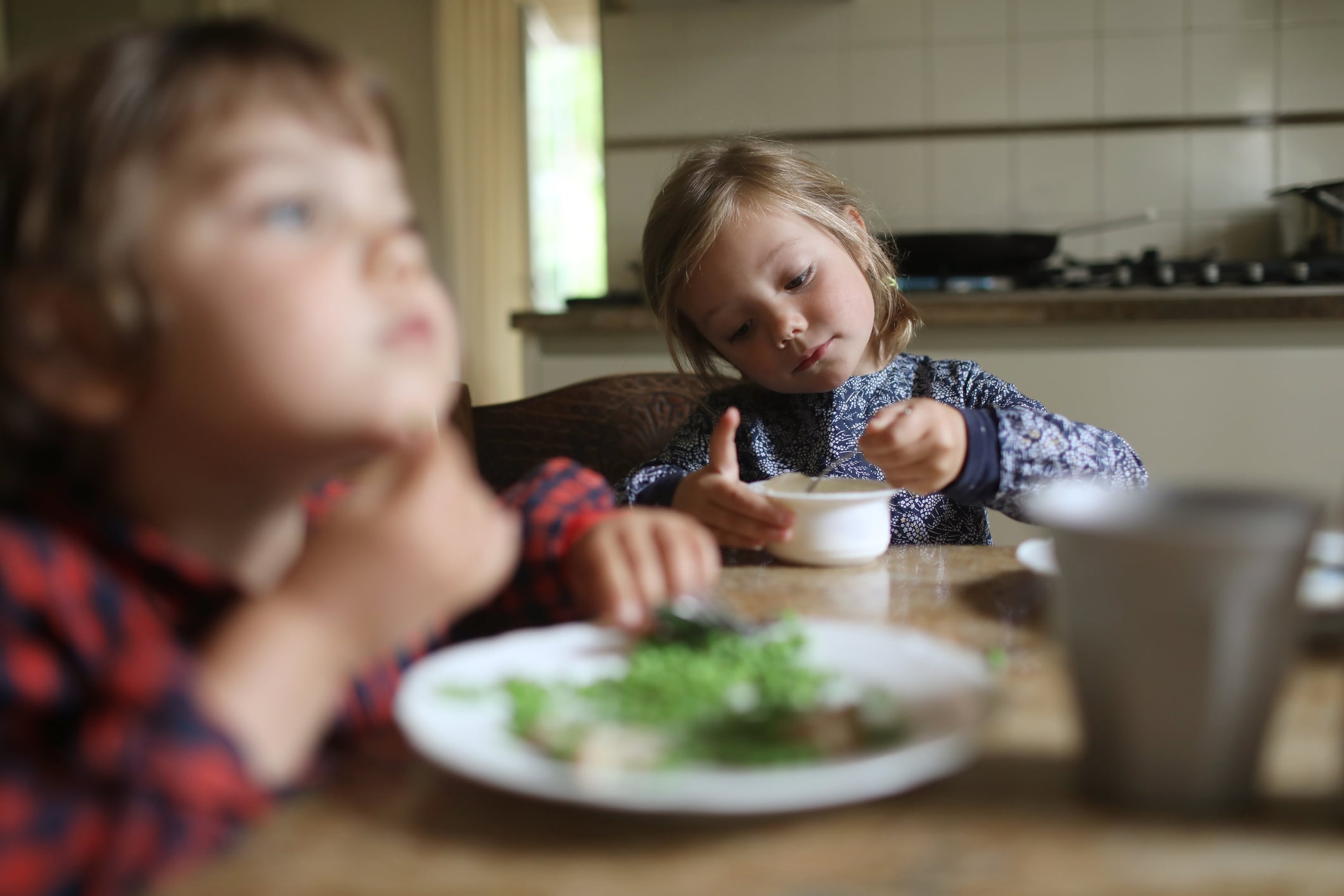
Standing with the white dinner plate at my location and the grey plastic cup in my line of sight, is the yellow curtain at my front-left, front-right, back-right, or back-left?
back-left

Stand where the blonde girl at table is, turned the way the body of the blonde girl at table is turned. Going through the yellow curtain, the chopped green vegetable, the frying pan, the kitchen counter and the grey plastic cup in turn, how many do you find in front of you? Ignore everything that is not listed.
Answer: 2

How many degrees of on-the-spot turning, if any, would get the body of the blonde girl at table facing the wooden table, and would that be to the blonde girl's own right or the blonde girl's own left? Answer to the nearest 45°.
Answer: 0° — they already face it

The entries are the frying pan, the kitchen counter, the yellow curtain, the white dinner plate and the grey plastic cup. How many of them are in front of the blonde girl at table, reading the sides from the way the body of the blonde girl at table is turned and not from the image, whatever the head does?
2

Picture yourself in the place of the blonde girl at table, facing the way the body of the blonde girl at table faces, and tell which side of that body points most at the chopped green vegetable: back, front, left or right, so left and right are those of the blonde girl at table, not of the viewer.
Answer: front

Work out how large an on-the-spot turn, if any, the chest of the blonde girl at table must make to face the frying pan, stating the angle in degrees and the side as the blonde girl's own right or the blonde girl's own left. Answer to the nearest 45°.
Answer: approximately 180°

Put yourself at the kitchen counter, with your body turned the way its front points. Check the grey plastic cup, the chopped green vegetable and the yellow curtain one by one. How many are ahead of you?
2

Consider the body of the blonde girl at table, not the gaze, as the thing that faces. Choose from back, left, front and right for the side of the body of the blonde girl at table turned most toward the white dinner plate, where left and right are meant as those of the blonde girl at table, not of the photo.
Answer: front

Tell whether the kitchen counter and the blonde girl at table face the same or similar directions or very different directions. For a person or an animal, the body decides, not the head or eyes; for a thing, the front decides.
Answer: same or similar directions

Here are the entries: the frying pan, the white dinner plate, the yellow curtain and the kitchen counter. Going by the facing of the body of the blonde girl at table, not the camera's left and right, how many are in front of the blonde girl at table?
1

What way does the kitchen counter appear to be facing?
toward the camera

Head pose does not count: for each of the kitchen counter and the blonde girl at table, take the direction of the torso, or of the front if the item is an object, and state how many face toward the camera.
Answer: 2

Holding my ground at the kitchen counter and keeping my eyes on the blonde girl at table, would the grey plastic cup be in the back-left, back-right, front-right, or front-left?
front-left

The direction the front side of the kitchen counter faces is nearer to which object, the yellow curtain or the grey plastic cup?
the grey plastic cup

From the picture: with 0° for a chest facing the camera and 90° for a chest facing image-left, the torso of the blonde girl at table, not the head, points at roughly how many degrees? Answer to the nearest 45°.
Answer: approximately 0°
